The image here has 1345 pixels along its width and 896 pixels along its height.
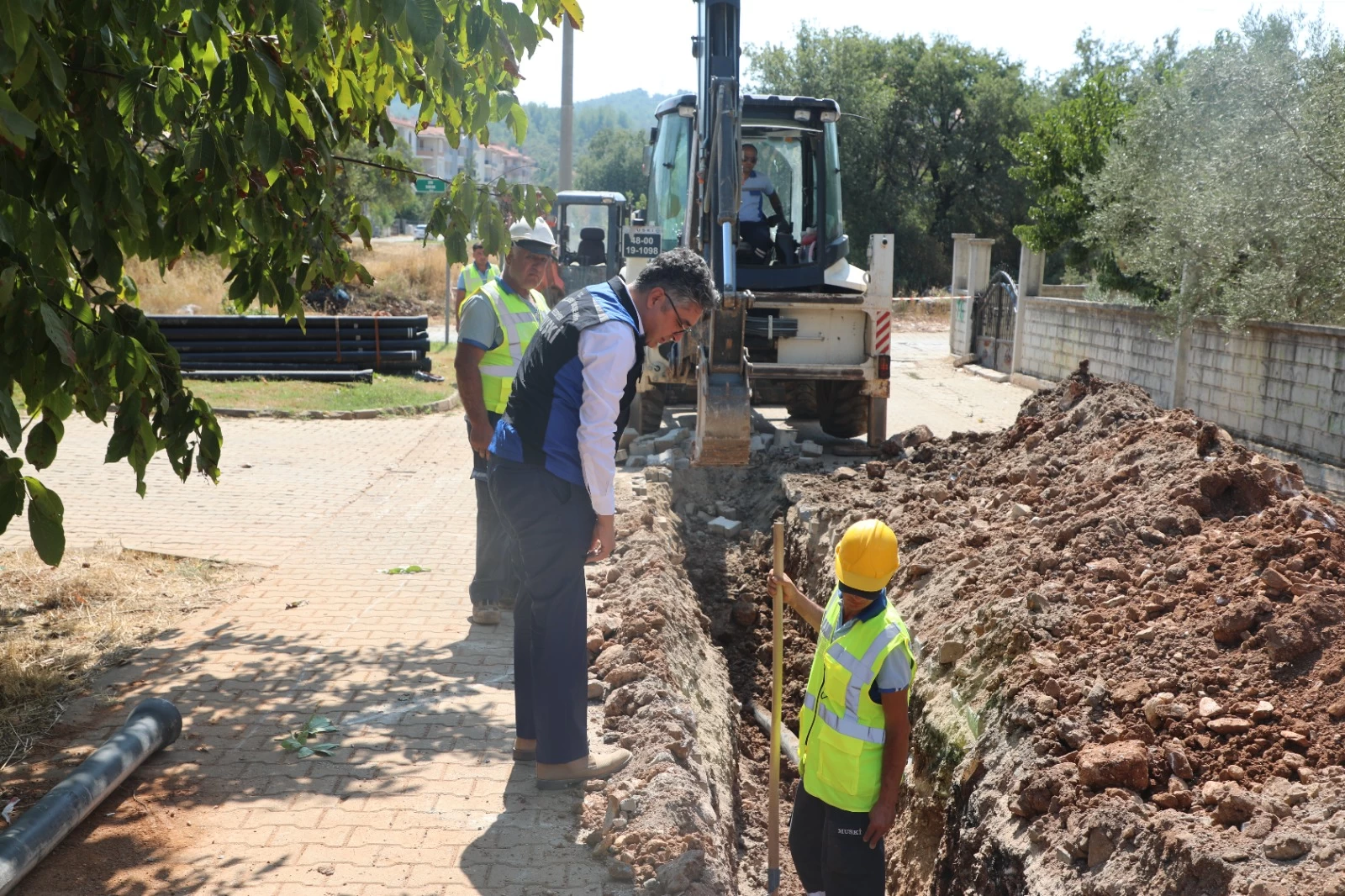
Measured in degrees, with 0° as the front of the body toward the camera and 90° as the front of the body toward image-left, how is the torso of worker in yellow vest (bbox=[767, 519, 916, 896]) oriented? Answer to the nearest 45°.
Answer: approximately 45°

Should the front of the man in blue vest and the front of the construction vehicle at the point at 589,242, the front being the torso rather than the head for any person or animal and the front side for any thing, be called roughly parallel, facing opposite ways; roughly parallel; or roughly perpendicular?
roughly perpendicular

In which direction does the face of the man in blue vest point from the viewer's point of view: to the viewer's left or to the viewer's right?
to the viewer's right

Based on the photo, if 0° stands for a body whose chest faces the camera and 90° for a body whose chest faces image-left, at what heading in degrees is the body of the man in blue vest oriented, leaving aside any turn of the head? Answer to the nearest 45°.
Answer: approximately 270°

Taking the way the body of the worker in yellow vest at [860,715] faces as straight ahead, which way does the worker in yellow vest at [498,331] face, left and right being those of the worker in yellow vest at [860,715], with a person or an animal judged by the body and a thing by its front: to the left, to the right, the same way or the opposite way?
to the left

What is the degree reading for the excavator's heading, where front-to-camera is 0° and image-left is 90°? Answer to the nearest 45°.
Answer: approximately 180°
